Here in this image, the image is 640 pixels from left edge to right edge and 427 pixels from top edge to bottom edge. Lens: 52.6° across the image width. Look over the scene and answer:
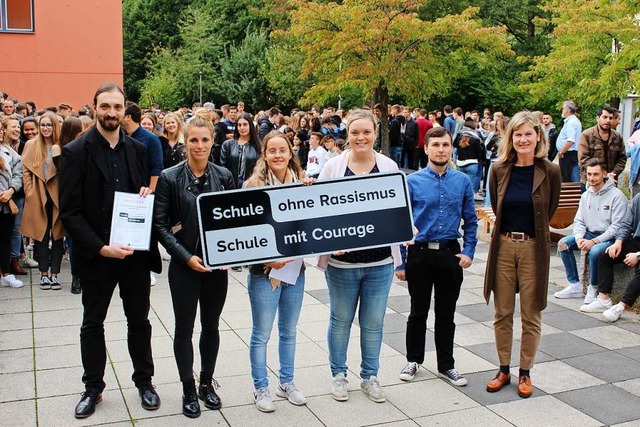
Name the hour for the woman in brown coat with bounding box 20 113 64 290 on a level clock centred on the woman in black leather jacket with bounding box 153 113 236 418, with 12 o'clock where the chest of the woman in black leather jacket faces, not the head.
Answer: The woman in brown coat is roughly at 5 o'clock from the woman in black leather jacket.

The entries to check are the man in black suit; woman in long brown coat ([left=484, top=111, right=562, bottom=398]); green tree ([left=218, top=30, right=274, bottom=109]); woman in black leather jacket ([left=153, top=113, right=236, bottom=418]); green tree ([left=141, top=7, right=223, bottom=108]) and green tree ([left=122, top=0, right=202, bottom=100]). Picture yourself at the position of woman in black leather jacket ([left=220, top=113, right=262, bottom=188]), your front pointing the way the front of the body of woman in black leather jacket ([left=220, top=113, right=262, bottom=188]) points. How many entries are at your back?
3

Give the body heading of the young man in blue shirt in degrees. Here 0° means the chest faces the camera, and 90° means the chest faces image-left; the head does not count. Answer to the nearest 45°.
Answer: approximately 0°

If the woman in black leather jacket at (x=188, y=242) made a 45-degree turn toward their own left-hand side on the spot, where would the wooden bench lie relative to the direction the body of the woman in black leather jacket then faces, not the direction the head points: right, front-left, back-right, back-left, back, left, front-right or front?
left

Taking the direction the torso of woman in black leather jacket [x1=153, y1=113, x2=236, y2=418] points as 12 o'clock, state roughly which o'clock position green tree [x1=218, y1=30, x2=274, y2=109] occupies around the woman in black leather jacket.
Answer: The green tree is roughly at 6 o'clock from the woman in black leather jacket.

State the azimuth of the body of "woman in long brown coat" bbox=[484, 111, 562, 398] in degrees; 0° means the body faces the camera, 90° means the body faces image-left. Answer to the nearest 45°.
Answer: approximately 0°

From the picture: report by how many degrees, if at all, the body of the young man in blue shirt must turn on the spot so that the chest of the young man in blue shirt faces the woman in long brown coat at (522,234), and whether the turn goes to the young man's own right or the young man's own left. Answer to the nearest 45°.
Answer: approximately 90° to the young man's own left

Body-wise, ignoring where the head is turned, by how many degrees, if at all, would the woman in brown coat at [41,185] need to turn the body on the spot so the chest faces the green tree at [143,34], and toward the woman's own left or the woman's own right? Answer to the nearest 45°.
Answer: approximately 135° to the woman's own left

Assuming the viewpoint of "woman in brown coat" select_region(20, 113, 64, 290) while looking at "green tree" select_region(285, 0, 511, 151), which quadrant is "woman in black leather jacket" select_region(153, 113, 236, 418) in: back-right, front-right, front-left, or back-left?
back-right

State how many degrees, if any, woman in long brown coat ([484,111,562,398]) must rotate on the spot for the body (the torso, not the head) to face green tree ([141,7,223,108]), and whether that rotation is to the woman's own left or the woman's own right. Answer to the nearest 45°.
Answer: approximately 135° to the woman's own right

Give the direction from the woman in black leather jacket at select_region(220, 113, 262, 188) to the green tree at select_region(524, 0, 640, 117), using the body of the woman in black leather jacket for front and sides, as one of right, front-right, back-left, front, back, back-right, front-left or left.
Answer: back-left
